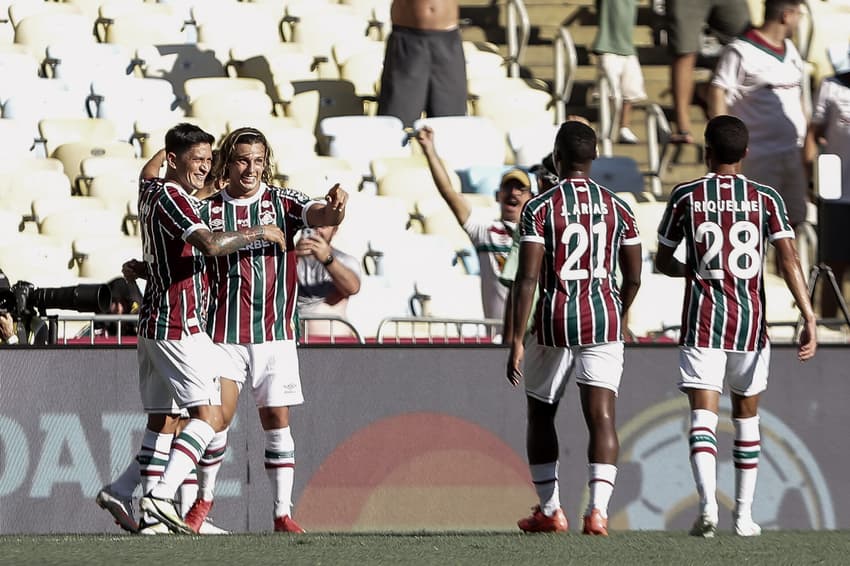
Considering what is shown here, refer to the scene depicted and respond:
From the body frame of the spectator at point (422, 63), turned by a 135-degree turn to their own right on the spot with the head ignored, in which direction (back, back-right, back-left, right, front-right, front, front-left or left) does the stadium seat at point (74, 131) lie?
front-left

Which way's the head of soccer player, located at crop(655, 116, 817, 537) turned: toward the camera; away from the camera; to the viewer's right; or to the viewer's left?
away from the camera

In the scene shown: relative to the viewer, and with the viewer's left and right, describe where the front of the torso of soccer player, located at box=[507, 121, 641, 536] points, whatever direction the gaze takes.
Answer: facing away from the viewer

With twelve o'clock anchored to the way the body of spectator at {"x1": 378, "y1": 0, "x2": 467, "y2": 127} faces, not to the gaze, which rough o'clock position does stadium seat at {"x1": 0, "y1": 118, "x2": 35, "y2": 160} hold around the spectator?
The stadium seat is roughly at 3 o'clock from the spectator.

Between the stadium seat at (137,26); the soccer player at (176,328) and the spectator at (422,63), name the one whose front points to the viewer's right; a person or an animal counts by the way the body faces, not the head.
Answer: the soccer player

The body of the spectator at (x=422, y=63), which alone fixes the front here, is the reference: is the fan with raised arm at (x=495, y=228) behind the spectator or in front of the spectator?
in front

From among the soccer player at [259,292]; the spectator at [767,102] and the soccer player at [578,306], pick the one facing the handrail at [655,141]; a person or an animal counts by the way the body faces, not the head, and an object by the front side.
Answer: the soccer player at [578,306]

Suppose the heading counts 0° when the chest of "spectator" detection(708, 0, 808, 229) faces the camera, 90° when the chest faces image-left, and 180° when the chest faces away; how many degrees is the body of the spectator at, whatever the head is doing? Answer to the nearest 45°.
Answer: approximately 315°

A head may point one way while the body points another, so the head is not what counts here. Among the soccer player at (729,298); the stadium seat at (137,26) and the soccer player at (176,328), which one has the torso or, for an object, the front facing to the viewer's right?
the soccer player at (176,328)

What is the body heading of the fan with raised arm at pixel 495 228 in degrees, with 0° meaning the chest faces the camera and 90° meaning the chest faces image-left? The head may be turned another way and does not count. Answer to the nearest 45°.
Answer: approximately 0°
